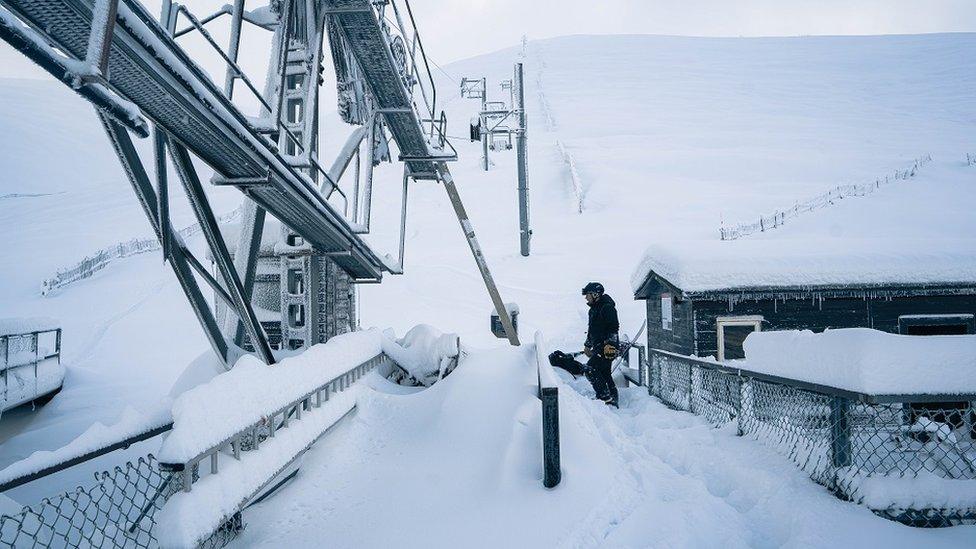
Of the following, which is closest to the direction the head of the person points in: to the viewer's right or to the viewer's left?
to the viewer's left

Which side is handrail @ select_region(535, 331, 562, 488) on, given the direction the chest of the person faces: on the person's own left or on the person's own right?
on the person's own left

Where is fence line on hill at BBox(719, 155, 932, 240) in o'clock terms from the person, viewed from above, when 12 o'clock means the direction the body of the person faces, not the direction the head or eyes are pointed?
The fence line on hill is roughly at 4 o'clock from the person.

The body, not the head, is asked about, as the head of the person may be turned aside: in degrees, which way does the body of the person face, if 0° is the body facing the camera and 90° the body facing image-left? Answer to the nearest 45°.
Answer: approximately 90°

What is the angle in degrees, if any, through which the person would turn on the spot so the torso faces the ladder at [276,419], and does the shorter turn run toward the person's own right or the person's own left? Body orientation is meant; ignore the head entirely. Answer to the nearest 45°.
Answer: approximately 45° to the person's own left

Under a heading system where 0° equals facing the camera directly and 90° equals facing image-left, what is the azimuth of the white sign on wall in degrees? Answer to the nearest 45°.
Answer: approximately 45°

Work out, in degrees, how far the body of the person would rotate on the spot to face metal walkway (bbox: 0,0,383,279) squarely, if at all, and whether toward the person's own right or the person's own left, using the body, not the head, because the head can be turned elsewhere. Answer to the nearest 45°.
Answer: approximately 45° to the person's own left

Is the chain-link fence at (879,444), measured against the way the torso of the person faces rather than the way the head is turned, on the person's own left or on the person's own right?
on the person's own left

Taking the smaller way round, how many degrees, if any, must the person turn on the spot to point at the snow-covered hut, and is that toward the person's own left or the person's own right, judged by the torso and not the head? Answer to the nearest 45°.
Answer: approximately 135° to the person's own right

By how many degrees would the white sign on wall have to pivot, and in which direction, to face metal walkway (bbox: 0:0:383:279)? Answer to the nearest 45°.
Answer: approximately 45° to its left
